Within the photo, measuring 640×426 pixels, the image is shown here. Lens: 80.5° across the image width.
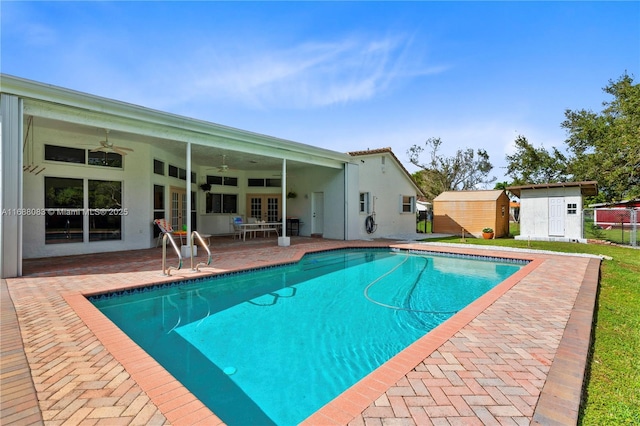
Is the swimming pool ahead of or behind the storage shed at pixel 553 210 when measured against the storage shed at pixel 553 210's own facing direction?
ahead

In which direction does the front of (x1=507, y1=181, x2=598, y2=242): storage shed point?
toward the camera

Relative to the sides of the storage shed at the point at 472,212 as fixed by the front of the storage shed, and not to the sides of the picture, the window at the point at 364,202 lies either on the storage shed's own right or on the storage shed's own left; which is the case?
on the storage shed's own right

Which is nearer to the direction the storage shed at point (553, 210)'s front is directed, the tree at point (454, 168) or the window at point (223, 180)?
the window

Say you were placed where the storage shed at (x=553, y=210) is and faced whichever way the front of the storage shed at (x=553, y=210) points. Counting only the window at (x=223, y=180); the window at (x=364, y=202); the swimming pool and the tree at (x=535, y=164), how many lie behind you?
1

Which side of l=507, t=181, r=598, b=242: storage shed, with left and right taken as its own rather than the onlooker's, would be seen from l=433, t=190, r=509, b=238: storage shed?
right

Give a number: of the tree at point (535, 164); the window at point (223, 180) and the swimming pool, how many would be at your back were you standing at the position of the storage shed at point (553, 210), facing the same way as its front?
1

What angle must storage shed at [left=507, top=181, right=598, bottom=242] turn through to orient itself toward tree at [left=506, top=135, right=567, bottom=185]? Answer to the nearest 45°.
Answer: approximately 180°

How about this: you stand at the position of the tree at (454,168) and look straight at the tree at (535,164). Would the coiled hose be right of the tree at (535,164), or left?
right
